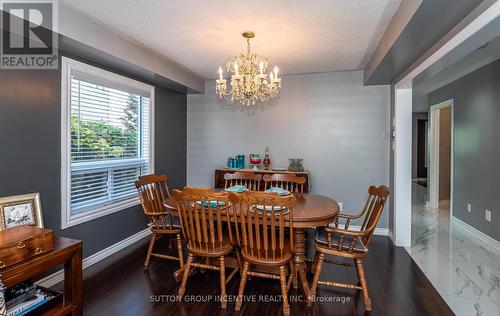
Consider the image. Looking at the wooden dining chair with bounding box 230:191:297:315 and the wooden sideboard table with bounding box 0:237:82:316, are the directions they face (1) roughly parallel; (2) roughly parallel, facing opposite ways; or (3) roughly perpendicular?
roughly perpendicular

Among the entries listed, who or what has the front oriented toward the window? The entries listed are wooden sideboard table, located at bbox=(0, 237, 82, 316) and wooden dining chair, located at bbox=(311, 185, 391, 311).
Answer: the wooden dining chair

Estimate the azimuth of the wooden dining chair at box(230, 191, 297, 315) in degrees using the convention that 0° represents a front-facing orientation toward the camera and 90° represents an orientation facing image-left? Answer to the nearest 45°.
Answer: approximately 180°

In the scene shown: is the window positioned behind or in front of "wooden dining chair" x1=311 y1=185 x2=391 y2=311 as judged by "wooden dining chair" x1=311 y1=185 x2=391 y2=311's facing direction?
in front

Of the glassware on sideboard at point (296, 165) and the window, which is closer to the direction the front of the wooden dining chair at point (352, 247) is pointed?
the window

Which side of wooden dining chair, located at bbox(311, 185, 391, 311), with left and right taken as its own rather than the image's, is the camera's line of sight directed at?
left

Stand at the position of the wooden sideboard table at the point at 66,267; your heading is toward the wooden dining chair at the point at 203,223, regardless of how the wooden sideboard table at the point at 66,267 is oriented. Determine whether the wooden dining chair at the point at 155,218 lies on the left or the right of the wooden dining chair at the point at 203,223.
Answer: left

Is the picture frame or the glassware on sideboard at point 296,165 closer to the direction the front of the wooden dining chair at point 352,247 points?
the picture frame

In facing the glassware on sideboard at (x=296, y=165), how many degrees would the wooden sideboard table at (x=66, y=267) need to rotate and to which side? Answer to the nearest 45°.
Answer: approximately 45° to its left

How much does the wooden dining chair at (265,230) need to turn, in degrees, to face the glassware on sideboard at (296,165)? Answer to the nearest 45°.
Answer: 0° — it already faces it

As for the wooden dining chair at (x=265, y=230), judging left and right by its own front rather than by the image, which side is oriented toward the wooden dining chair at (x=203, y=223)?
left

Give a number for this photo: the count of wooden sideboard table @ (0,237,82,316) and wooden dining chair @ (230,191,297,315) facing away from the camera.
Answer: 1

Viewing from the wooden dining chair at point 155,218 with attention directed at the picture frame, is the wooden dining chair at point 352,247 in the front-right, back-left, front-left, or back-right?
back-left

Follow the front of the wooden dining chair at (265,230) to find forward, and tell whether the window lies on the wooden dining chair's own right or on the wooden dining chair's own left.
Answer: on the wooden dining chair's own left
